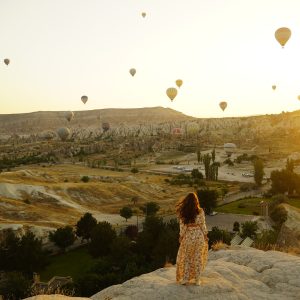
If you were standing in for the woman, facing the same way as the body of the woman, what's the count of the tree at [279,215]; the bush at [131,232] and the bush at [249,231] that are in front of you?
3

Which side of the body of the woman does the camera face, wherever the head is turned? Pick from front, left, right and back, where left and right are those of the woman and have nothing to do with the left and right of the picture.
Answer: back

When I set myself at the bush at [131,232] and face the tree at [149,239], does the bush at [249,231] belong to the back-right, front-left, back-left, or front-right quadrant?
front-left

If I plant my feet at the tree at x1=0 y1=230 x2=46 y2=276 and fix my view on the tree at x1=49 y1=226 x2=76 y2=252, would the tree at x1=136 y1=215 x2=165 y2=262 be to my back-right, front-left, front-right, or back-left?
front-right

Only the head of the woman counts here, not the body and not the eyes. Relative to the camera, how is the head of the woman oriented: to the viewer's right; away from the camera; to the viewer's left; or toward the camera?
away from the camera

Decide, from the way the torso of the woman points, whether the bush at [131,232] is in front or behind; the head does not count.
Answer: in front

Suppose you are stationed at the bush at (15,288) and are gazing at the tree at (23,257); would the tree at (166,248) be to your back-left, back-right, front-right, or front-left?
front-right

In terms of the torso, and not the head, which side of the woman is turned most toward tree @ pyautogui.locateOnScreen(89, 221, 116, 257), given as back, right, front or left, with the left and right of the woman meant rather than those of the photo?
front

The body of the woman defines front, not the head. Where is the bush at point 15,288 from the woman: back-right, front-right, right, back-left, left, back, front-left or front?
front-left

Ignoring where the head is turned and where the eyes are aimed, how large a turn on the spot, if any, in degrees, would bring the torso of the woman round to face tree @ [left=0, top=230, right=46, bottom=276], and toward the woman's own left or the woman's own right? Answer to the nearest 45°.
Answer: approximately 45° to the woman's own left

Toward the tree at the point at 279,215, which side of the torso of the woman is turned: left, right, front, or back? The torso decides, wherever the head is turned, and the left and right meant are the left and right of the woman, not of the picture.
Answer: front

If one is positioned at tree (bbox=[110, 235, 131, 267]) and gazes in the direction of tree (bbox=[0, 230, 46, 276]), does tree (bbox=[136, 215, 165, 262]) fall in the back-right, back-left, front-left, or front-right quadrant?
back-right

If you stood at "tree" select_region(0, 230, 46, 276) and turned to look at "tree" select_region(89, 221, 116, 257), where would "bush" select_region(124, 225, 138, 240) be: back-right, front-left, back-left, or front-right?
front-left

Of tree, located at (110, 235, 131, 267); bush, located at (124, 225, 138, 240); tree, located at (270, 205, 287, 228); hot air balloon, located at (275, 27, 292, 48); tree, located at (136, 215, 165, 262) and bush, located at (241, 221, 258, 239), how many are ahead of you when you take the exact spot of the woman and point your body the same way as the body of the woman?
6

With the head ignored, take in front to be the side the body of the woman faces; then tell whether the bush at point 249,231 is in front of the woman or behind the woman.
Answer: in front
